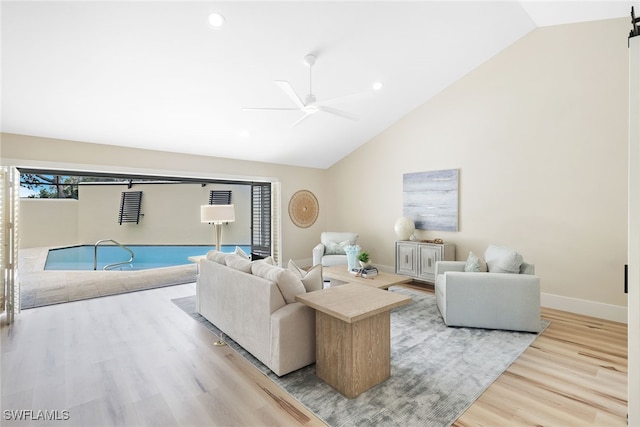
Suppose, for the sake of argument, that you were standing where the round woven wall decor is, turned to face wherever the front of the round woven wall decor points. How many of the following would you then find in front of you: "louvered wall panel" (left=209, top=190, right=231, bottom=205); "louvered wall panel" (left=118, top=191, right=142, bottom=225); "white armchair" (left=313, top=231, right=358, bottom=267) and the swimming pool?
1

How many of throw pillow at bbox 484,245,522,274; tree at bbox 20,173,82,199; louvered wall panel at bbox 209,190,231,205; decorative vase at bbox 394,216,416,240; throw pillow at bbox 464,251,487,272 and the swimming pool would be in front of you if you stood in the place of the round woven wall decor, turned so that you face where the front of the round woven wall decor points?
3

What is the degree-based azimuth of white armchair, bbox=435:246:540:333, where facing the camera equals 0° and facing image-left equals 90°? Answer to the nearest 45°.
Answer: approximately 90°

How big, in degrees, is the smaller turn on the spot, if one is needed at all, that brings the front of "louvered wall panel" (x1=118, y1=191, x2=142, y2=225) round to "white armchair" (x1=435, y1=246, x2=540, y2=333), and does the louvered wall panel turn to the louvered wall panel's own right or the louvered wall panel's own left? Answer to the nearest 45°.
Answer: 0° — it already faces it

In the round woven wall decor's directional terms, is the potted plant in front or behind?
in front

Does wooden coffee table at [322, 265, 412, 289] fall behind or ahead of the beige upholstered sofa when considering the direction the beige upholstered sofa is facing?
ahead

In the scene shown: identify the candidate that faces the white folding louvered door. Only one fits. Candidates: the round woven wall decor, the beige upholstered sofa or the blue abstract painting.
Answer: the blue abstract painting

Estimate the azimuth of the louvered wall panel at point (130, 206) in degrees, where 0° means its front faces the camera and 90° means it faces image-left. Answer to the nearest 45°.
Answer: approximately 0°

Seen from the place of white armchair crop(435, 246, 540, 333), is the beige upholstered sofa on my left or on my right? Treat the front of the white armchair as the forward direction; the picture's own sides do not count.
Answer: on my left

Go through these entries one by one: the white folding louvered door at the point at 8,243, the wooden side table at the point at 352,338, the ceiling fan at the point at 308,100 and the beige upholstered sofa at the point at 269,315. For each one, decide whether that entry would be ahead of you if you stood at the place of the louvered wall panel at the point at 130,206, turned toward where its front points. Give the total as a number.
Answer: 4

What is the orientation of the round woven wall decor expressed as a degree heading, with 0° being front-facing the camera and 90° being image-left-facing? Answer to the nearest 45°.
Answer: approximately 315°
